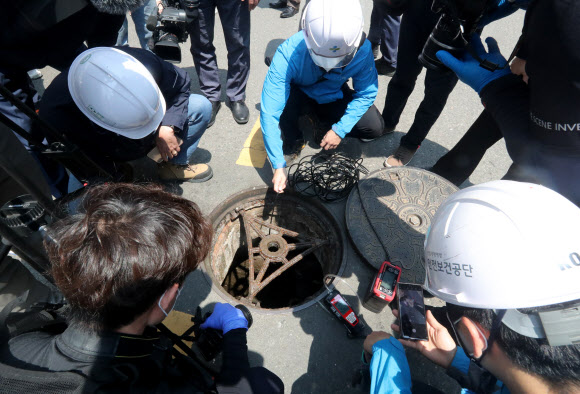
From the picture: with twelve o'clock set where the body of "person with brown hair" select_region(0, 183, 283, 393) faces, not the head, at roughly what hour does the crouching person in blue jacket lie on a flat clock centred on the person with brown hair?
The crouching person in blue jacket is roughly at 12 o'clock from the person with brown hair.

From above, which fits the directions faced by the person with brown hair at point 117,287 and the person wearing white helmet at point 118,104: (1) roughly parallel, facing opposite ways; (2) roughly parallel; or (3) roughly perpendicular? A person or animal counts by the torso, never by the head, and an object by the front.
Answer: roughly perpendicular

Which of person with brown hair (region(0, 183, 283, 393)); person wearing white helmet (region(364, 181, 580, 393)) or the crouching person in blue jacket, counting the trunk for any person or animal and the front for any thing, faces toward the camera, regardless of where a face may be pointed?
the crouching person in blue jacket

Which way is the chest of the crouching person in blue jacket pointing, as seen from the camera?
toward the camera

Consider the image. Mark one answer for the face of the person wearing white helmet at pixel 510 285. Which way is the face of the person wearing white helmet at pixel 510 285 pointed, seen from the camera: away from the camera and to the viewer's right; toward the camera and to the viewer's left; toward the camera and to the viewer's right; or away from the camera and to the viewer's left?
away from the camera and to the viewer's left

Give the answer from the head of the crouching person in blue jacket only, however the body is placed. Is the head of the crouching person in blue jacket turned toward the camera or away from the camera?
toward the camera

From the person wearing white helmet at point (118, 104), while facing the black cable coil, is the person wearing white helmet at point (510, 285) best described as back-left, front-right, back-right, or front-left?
front-right

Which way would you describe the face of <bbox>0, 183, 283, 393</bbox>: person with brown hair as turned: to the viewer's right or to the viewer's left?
to the viewer's right

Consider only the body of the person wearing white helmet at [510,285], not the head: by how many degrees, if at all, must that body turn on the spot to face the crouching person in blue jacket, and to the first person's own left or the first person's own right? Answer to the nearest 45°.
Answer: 0° — they already face them

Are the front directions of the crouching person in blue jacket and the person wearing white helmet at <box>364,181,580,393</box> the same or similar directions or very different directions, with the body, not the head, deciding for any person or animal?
very different directions

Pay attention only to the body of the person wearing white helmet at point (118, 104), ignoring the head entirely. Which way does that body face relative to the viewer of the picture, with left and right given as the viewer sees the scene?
facing the viewer and to the right of the viewer

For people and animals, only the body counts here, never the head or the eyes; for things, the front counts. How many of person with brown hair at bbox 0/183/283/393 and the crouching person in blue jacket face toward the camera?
1

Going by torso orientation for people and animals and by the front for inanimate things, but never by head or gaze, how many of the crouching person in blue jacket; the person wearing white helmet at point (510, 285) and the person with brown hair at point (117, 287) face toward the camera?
1

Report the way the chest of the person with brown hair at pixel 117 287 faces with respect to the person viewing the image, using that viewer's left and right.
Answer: facing away from the viewer and to the right of the viewer
